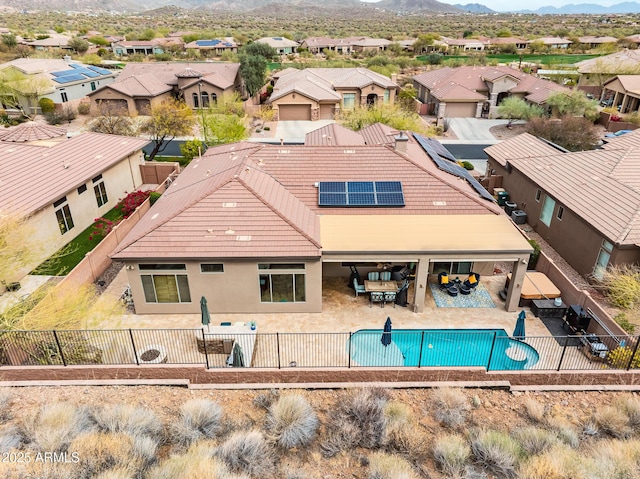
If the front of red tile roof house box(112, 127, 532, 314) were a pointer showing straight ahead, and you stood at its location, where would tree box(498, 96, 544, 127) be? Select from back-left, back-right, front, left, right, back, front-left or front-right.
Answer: front-right

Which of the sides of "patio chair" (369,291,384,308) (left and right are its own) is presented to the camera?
back

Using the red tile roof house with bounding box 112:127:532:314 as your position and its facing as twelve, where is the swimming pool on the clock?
The swimming pool is roughly at 4 o'clock from the red tile roof house.

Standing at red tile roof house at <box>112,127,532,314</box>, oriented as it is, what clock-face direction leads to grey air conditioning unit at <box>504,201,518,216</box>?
The grey air conditioning unit is roughly at 2 o'clock from the red tile roof house.

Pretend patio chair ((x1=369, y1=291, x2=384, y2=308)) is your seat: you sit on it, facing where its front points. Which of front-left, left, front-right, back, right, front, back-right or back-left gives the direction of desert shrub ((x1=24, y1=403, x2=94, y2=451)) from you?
back-left

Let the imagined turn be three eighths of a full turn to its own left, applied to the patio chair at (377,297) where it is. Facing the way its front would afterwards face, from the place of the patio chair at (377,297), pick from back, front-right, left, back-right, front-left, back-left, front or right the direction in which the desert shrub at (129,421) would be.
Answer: front

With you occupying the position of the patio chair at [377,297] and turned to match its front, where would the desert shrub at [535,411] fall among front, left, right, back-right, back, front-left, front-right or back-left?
back-right

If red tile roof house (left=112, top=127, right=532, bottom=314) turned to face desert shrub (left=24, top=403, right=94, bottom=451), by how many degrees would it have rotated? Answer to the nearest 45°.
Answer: approximately 135° to its left

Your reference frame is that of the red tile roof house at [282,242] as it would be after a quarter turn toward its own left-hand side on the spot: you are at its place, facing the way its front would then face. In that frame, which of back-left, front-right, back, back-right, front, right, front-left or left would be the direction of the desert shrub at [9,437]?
front-left

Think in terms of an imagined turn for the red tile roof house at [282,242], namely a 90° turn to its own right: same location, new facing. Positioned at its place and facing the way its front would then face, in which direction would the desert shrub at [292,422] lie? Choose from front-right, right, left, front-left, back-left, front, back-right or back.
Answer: right

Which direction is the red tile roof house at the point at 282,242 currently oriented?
away from the camera

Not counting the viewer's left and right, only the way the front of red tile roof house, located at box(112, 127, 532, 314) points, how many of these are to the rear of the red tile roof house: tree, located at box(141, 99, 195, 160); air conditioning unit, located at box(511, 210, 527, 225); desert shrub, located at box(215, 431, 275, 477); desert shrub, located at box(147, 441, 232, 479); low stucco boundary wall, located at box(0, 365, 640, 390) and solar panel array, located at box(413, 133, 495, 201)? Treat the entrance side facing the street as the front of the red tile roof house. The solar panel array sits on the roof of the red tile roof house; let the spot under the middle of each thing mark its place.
3

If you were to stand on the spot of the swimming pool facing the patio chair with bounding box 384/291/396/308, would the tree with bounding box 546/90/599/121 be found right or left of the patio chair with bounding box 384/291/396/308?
right
